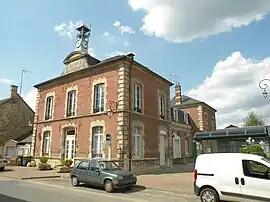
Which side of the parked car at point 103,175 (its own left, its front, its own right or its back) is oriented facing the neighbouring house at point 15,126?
back

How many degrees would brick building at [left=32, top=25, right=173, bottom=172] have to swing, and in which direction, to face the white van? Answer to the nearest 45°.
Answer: approximately 45° to its left

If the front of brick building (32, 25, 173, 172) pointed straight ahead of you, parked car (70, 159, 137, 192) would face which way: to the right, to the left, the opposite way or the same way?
to the left

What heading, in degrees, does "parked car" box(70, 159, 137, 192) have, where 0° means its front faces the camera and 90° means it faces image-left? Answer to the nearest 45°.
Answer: approximately 315°

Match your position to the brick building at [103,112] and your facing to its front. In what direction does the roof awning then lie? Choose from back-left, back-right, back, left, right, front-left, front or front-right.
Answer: left

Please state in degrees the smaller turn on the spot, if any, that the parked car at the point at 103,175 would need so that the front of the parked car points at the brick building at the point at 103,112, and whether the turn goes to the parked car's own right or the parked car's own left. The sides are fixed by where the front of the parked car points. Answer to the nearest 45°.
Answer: approximately 135° to the parked car's own left

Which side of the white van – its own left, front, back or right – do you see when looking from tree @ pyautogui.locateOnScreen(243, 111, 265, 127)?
left

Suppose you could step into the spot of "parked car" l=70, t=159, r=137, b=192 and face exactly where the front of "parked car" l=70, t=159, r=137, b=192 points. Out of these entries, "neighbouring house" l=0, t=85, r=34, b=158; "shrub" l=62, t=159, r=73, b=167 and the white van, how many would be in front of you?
1

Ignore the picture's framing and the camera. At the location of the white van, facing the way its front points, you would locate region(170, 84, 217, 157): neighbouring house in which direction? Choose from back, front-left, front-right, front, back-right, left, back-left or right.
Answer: left

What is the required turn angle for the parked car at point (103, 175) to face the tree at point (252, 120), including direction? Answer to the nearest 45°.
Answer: approximately 90° to its left

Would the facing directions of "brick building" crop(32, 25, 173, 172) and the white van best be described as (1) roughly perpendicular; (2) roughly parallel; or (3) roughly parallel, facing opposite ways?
roughly perpendicular

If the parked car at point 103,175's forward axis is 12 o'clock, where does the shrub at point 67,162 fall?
The shrub is roughly at 7 o'clock from the parked car.
